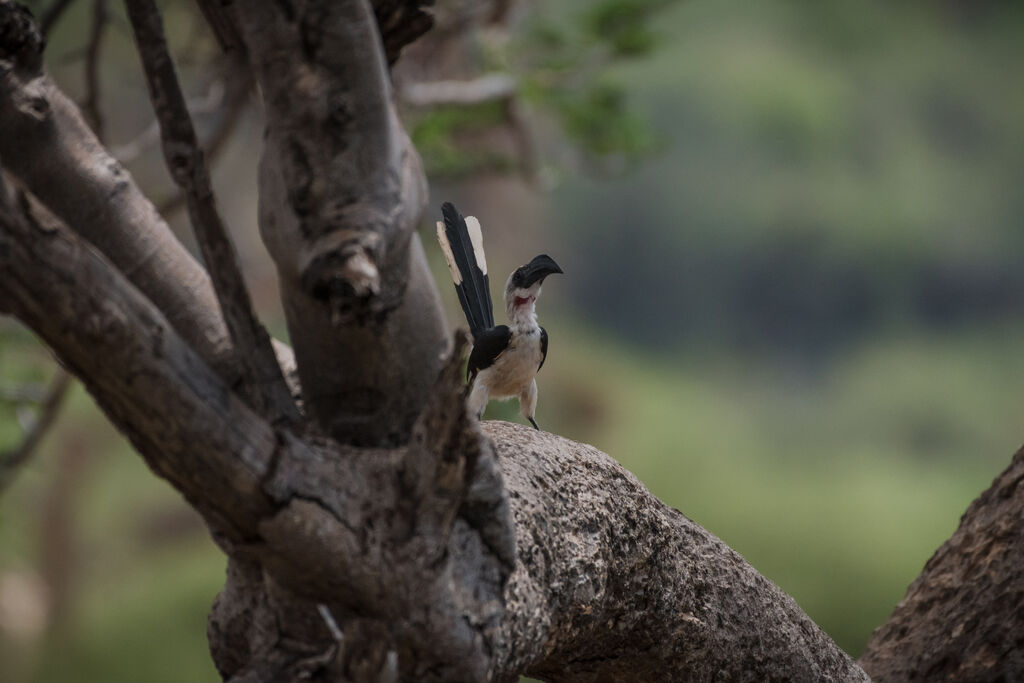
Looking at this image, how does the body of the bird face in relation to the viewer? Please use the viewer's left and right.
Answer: facing the viewer and to the right of the viewer
